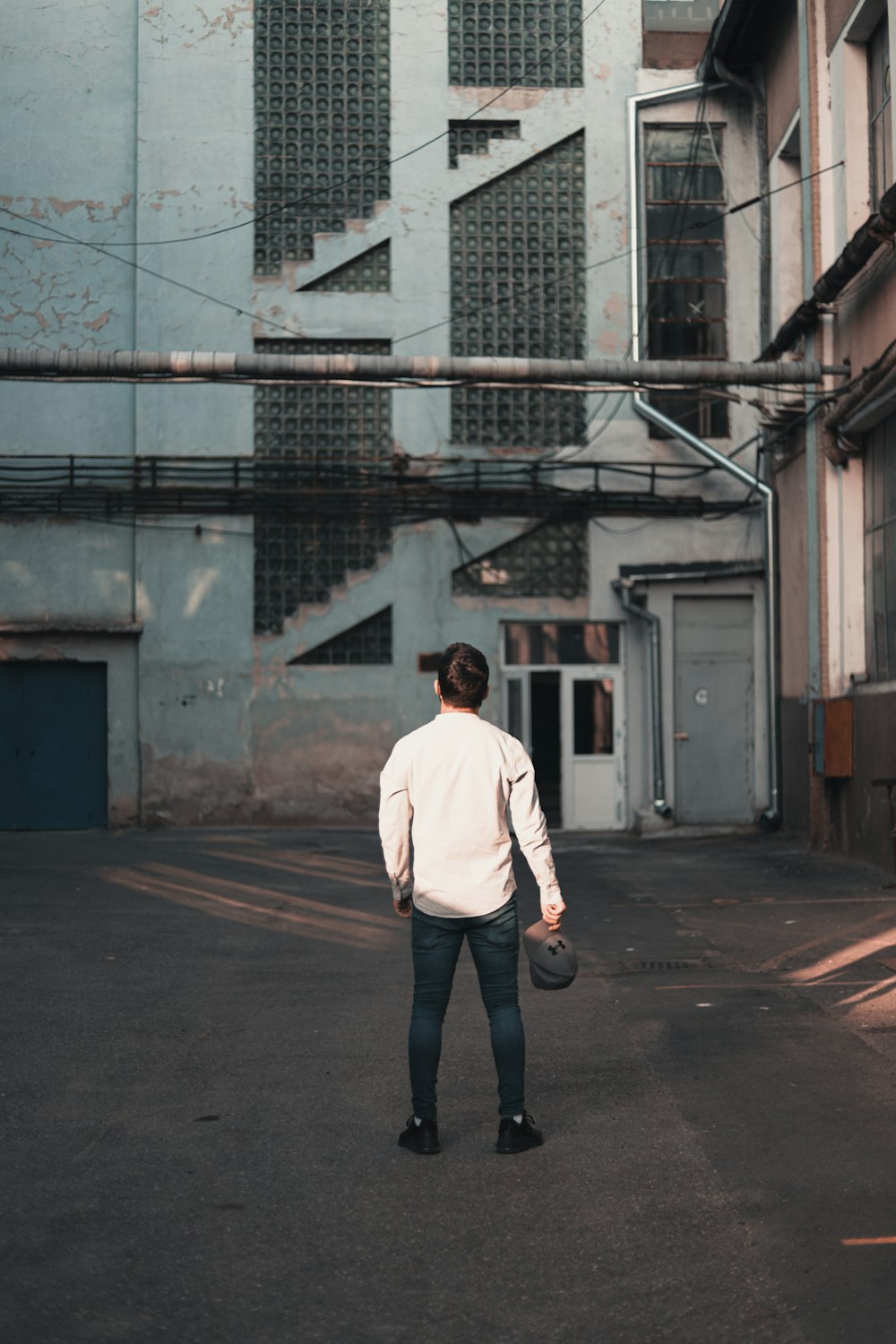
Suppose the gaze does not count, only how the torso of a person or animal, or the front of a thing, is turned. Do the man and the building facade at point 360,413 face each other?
yes

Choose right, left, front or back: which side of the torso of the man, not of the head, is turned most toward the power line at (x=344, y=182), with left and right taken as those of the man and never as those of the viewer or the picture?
front

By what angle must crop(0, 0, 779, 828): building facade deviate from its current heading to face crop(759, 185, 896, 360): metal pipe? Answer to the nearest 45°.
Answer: approximately 45° to its left

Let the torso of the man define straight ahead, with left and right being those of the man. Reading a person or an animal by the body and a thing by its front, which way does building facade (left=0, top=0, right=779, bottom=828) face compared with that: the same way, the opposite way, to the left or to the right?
the opposite way

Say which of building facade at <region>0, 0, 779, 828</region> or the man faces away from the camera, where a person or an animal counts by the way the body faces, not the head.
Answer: the man

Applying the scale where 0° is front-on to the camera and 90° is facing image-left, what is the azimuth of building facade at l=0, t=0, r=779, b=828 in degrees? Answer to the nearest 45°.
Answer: approximately 0°

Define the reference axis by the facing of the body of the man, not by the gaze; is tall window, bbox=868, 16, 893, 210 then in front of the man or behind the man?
in front

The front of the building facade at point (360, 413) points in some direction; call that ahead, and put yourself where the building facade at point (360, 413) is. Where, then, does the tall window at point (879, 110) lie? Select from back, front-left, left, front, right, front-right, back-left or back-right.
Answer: front-left

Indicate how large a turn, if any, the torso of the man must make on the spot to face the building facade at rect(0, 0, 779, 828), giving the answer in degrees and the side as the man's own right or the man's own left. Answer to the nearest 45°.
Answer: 0° — they already face it

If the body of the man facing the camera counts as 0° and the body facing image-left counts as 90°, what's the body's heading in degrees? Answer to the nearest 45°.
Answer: approximately 180°

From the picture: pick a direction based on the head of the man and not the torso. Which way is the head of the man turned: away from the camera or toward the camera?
away from the camera

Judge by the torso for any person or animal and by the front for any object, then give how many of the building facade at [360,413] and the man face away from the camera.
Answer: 1

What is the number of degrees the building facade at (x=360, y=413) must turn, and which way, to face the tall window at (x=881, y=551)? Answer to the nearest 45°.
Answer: approximately 45° to its left

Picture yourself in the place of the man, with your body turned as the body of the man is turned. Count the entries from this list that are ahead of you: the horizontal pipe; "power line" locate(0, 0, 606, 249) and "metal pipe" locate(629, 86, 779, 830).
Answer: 3
